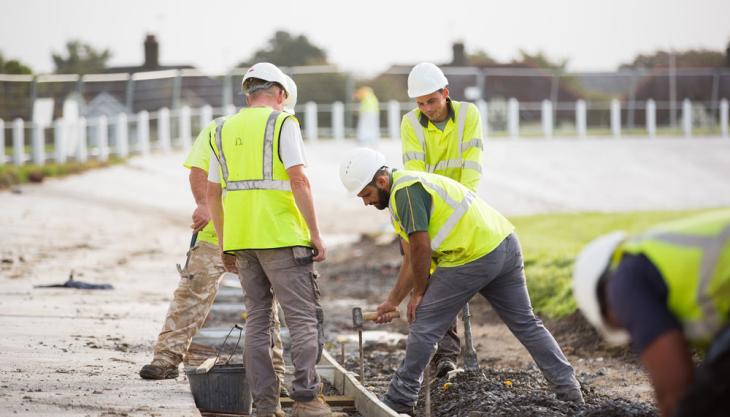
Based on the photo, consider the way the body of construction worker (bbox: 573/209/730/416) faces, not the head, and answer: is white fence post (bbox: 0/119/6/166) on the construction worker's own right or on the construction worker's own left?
on the construction worker's own right

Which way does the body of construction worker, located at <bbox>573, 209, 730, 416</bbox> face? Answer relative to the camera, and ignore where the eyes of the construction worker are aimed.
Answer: to the viewer's left

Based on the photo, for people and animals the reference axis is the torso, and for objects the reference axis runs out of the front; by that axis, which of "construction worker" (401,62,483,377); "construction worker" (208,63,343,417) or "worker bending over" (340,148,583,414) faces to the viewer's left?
the worker bending over

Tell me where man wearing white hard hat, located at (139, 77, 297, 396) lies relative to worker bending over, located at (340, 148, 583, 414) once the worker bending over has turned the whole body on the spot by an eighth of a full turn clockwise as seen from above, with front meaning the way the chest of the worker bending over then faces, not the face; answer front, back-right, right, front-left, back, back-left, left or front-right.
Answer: front

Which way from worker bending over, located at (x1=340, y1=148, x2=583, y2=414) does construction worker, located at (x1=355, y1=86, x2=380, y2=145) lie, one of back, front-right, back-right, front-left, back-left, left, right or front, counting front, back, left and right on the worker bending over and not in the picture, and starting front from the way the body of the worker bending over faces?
right

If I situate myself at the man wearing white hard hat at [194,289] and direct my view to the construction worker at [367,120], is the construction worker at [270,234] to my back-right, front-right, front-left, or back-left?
back-right

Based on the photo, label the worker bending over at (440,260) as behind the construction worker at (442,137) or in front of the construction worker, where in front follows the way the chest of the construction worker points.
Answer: in front

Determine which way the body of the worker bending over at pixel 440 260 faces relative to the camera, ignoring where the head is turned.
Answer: to the viewer's left

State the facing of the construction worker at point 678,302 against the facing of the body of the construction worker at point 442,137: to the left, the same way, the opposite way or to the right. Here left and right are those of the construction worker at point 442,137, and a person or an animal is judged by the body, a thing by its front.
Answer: to the right

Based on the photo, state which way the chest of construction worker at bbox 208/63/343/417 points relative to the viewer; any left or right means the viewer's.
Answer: facing away from the viewer and to the right of the viewer

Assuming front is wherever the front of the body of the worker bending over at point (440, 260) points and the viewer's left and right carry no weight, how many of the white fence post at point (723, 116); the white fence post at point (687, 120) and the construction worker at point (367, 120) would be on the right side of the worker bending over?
3

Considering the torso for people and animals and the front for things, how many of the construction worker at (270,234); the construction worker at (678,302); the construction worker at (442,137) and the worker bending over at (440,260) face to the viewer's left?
2

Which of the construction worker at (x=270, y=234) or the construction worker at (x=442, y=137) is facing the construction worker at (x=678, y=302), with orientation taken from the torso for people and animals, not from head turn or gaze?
the construction worker at (x=442, y=137)

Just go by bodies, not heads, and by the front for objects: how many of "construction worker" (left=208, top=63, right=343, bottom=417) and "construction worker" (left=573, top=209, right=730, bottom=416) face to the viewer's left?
1
